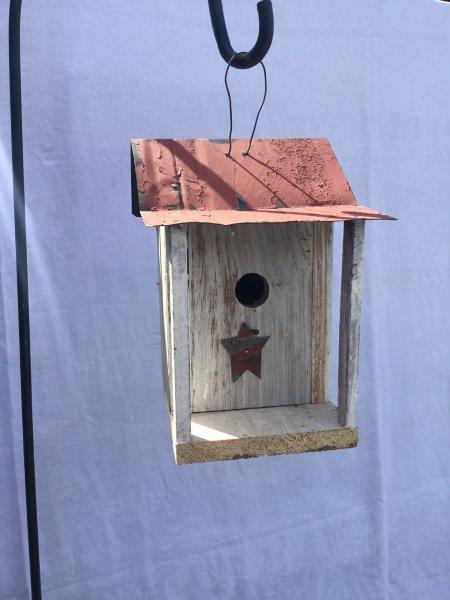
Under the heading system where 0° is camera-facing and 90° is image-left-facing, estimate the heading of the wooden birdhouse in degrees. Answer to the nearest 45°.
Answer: approximately 0°
